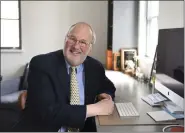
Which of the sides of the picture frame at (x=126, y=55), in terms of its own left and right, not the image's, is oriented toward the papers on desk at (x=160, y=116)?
front

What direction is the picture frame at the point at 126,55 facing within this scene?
toward the camera

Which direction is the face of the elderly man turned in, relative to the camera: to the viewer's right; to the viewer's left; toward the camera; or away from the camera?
toward the camera

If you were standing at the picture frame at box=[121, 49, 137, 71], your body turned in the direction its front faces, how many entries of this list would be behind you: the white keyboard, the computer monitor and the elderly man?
0

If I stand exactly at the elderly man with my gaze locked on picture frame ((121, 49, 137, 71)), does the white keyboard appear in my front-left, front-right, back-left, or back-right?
front-right

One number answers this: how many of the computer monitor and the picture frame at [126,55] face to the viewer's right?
0

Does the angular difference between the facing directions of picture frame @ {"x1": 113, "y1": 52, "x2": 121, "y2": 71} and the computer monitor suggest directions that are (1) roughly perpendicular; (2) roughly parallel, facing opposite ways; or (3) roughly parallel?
roughly perpendicular

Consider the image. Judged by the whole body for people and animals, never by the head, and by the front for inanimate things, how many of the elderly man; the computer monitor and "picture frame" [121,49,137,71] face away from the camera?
0

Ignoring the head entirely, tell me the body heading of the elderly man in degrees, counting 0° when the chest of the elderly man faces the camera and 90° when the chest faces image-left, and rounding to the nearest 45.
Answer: approximately 315°

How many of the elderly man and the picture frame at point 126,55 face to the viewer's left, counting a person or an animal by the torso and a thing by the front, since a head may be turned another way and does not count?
0

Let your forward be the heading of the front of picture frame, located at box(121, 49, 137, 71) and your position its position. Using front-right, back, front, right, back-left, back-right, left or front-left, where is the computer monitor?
front

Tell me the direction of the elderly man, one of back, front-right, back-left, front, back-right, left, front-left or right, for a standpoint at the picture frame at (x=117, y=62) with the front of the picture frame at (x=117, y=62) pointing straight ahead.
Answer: front-right

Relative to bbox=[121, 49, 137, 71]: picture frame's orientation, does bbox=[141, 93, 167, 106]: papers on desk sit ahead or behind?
ahead
